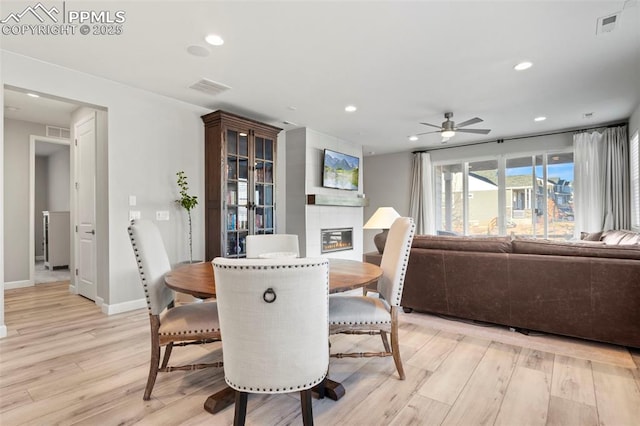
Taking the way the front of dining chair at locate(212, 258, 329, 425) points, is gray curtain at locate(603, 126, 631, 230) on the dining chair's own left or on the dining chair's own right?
on the dining chair's own right

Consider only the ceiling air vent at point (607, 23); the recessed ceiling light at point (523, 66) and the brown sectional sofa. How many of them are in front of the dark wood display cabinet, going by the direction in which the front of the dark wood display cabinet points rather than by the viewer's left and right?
3

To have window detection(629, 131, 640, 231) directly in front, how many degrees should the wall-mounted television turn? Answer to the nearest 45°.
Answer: approximately 45° to its left

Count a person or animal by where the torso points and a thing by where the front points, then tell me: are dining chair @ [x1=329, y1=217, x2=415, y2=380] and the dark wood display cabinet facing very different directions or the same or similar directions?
very different directions

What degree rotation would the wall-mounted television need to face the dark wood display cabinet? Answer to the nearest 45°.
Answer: approximately 90° to its right

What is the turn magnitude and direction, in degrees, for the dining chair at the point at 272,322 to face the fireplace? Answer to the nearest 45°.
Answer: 0° — it already faces it

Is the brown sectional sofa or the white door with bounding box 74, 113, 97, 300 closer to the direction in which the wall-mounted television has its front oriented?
the brown sectional sofa

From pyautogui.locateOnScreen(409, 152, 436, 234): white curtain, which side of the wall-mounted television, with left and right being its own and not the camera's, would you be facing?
left

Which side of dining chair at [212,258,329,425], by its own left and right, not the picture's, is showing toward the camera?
back

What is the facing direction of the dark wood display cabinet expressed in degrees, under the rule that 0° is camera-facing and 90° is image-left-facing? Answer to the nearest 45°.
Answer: approximately 315°

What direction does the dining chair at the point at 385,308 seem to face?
to the viewer's left

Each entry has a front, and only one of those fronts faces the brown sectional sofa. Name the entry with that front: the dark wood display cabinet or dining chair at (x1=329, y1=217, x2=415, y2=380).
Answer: the dark wood display cabinet

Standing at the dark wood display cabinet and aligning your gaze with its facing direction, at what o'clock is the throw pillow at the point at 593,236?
The throw pillow is roughly at 11 o'clock from the dark wood display cabinet.
